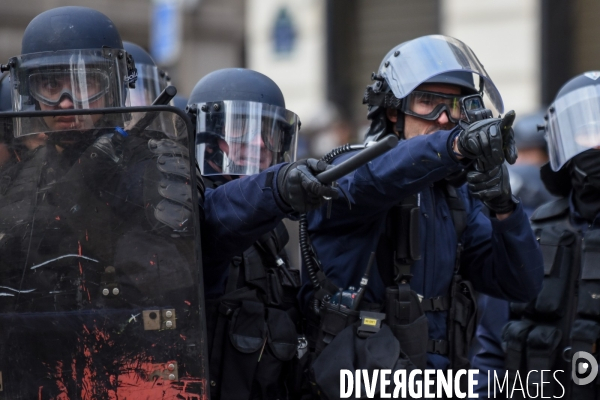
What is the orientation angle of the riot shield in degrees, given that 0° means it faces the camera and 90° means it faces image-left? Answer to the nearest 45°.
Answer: approximately 0°

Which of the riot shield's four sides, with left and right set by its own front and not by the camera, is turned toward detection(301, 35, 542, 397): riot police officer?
left

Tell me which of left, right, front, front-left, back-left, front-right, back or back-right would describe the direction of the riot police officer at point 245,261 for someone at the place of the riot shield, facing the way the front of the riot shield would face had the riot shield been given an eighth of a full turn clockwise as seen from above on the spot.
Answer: back

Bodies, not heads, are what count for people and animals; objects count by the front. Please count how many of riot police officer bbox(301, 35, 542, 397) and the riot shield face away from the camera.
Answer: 0

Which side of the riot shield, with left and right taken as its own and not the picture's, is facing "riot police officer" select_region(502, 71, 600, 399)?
left
